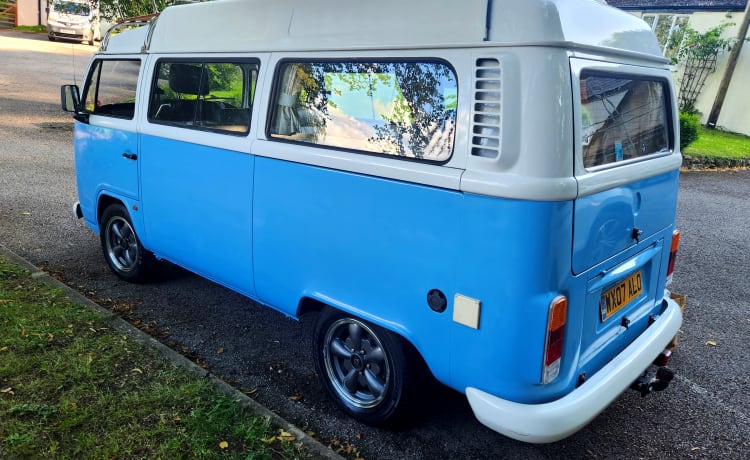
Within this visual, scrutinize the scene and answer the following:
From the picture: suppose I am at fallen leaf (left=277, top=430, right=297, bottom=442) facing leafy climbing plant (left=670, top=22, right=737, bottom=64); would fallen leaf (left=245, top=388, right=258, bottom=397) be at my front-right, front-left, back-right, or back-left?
front-left

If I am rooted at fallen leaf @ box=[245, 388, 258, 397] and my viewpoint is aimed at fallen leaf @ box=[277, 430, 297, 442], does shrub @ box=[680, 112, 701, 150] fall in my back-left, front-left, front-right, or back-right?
back-left

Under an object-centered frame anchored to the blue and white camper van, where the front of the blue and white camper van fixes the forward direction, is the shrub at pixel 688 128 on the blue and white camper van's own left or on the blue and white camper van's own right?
on the blue and white camper van's own right

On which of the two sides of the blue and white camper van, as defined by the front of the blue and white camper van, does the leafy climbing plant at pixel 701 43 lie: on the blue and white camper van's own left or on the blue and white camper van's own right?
on the blue and white camper van's own right

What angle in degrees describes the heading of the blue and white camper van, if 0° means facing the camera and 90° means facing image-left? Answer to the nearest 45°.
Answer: approximately 135°
